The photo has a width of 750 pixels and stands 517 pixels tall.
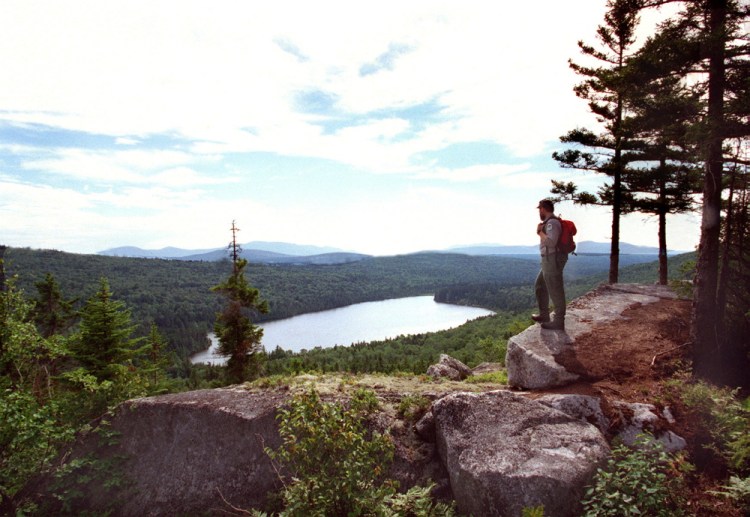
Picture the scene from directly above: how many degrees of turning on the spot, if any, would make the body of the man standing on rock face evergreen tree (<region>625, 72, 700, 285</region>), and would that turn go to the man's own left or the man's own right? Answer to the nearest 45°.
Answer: approximately 135° to the man's own right

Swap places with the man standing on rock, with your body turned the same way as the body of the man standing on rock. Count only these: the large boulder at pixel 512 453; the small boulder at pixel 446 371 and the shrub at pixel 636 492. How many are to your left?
2

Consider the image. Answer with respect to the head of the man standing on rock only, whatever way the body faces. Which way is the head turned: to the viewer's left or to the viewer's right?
to the viewer's left

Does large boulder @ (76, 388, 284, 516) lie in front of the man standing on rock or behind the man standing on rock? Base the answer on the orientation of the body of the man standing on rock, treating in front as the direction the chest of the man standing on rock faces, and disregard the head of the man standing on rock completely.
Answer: in front

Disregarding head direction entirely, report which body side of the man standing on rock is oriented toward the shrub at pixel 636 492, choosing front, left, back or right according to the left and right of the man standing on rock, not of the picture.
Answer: left

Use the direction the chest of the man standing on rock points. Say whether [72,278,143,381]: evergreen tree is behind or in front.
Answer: in front

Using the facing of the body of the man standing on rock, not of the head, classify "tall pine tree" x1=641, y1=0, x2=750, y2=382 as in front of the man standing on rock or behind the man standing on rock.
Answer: behind

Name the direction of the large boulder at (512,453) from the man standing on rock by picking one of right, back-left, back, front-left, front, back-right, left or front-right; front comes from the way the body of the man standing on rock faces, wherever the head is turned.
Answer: left

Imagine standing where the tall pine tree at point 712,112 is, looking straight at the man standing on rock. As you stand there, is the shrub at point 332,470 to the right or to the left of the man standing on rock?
left

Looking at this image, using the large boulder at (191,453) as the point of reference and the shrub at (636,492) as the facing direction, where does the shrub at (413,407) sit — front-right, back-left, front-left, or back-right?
front-left

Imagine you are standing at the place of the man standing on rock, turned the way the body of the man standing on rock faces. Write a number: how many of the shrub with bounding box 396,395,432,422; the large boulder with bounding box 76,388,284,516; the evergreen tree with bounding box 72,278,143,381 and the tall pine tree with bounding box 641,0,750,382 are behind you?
1

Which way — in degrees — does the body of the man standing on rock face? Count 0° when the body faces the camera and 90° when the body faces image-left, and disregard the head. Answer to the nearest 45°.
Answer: approximately 90°
